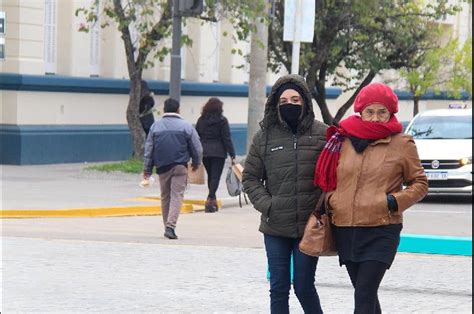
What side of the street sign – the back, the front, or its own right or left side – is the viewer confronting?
back

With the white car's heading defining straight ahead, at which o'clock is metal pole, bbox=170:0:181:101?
The metal pole is roughly at 2 o'clock from the white car.

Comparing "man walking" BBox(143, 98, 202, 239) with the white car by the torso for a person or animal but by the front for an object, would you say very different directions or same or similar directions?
very different directions

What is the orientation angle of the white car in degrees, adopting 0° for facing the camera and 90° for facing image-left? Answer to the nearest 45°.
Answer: approximately 0°

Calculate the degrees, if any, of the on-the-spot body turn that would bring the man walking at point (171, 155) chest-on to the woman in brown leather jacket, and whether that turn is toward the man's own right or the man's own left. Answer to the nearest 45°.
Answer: approximately 180°

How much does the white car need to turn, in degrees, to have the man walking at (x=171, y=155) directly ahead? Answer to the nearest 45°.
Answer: approximately 45° to its right

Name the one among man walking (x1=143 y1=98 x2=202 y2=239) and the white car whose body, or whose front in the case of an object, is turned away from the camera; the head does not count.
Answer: the man walking

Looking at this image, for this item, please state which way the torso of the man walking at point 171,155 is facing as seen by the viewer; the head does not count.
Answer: away from the camera

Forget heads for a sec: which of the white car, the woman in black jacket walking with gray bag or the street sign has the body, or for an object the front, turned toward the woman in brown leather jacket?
the white car
